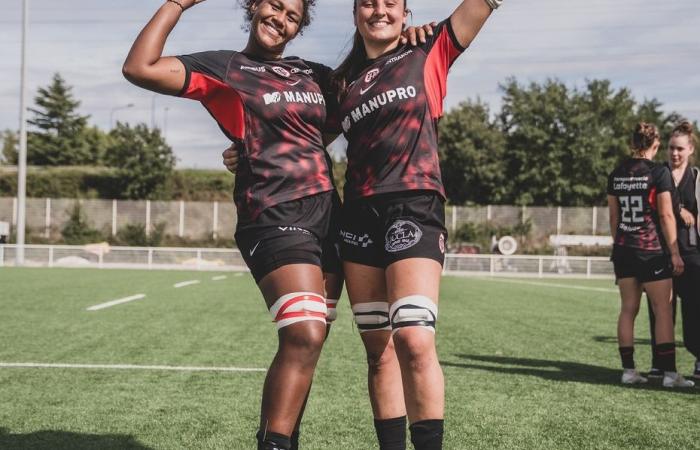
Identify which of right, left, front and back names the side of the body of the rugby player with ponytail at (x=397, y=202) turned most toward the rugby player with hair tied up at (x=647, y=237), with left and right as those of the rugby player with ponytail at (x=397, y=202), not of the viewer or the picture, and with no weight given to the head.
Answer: back

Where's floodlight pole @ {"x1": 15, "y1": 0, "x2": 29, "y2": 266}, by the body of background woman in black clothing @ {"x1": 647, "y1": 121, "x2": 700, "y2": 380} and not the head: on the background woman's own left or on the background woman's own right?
on the background woman's own right
